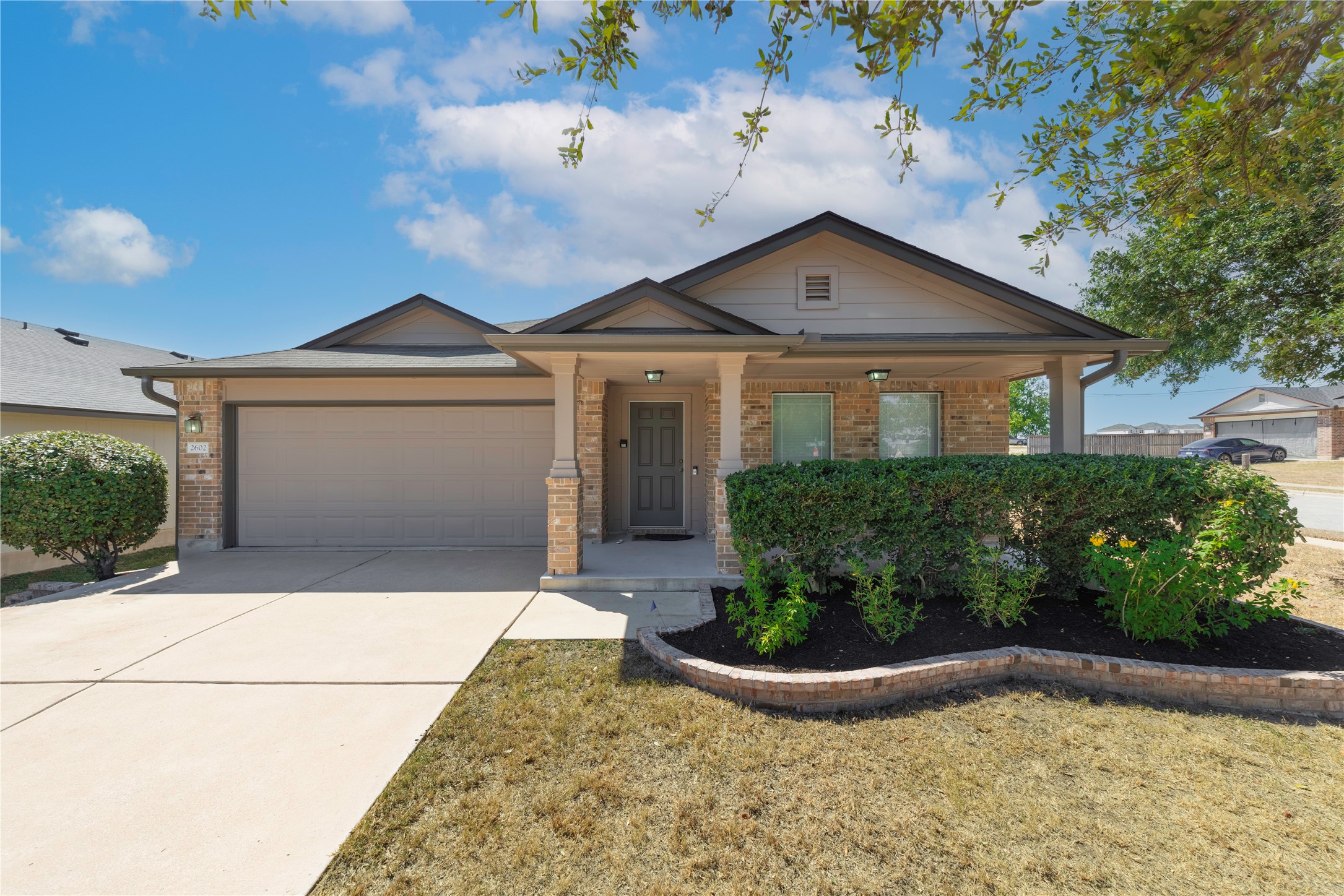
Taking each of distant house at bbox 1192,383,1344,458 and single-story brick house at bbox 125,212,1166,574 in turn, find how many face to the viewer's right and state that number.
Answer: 0

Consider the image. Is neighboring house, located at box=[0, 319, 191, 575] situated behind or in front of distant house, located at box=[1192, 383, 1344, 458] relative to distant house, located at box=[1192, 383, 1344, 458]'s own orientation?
in front

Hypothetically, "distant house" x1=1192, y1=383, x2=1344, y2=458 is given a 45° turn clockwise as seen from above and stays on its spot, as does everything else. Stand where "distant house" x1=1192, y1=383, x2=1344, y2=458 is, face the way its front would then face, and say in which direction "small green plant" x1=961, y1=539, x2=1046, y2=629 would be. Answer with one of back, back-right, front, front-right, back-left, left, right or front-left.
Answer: left

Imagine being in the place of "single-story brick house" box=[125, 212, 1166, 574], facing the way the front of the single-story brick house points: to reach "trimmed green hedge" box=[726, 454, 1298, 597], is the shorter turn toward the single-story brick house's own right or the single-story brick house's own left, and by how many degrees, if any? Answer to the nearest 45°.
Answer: approximately 45° to the single-story brick house's own left

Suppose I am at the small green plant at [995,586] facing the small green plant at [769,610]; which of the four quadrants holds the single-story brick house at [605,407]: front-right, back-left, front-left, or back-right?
front-right

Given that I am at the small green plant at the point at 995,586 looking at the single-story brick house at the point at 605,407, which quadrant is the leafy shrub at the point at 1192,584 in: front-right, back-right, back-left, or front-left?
back-right

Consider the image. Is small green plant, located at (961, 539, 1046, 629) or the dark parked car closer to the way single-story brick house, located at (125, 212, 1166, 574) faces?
the small green plant

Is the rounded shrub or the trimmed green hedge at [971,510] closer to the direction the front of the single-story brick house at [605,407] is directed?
the trimmed green hedge

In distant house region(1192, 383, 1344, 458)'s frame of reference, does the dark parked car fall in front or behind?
in front

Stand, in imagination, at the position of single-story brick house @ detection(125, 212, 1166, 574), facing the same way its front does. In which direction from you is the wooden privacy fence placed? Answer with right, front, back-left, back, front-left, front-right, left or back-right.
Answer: back-left

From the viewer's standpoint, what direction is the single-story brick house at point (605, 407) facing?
toward the camera

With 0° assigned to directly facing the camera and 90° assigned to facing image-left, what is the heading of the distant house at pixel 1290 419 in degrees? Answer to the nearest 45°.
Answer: approximately 45°

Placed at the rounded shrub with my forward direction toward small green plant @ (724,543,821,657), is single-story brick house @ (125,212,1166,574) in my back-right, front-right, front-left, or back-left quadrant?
front-left
